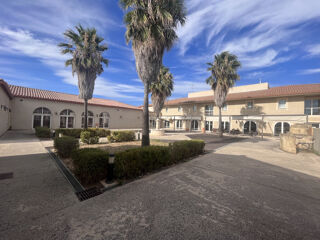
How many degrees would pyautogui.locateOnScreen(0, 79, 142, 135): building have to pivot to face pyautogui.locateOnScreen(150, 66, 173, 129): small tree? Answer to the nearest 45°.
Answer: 0° — it already faces it

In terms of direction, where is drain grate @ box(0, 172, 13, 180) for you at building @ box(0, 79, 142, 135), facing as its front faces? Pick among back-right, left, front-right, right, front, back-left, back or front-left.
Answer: front-right

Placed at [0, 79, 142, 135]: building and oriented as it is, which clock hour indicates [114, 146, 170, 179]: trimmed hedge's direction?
The trimmed hedge is roughly at 1 o'clock from the building.

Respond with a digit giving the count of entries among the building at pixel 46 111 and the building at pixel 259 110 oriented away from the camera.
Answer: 0

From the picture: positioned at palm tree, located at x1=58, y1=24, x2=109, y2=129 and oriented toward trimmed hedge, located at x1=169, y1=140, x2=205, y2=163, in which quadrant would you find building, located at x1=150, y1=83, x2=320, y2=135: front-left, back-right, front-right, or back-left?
front-left

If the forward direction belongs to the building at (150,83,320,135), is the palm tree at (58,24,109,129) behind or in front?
in front

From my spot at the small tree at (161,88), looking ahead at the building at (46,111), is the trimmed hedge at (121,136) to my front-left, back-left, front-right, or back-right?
front-left

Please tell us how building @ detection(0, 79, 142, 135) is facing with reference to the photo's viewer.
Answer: facing the viewer and to the right of the viewer

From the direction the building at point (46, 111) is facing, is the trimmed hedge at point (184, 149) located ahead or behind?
ahead

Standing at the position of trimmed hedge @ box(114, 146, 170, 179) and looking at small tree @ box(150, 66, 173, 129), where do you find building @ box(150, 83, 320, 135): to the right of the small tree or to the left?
right

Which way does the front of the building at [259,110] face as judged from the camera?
facing the viewer and to the left of the viewer
